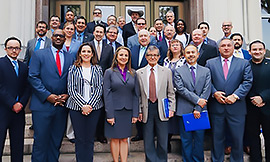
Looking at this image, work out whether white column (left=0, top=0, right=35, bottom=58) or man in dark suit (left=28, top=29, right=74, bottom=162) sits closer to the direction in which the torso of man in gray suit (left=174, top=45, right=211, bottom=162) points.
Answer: the man in dark suit

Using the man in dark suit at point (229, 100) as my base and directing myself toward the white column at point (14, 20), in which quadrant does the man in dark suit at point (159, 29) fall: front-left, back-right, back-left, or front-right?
front-right

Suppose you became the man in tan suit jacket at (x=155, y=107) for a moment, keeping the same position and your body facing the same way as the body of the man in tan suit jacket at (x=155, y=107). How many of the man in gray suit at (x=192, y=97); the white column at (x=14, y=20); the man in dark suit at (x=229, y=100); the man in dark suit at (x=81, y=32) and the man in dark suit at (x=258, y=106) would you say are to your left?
3

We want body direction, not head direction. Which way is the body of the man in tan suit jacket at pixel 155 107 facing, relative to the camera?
toward the camera

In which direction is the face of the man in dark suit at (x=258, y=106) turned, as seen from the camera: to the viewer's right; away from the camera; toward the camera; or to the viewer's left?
toward the camera

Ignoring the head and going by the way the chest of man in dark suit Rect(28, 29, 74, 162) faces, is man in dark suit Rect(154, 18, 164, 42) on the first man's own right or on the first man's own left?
on the first man's own left

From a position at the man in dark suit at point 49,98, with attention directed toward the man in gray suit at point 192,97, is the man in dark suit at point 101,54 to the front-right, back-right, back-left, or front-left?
front-left

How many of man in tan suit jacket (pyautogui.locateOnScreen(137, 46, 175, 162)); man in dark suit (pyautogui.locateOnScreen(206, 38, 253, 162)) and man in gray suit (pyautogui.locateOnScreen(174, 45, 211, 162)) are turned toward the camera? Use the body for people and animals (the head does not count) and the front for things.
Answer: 3

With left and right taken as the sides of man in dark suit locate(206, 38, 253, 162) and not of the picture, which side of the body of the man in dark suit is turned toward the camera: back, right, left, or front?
front

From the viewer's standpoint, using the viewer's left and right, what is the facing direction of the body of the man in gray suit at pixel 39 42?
facing the viewer

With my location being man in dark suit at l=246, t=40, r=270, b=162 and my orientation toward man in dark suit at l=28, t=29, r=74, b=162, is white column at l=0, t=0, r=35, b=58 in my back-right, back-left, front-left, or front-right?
front-right

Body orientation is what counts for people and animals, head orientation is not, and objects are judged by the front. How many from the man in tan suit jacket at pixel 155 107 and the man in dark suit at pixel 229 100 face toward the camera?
2

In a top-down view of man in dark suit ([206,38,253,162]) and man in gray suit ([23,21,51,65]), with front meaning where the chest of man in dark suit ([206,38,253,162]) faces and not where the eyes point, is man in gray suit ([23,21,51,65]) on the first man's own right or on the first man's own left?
on the first man's own right

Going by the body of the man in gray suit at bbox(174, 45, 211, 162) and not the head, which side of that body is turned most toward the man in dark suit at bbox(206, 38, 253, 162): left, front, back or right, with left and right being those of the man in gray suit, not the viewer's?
left

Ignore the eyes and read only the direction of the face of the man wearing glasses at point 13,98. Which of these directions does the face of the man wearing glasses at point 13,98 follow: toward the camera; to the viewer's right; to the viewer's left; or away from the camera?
toward the camera

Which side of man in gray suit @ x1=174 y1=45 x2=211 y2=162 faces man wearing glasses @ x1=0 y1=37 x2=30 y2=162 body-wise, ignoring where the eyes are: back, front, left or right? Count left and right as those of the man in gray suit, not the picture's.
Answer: right

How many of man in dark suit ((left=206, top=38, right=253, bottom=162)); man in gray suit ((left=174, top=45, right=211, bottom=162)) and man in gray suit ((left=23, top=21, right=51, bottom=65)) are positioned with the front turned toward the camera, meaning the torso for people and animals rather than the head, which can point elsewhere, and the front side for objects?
3
